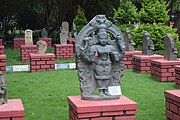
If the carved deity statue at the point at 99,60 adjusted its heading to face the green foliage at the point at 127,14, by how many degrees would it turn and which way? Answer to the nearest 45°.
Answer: approximately 180°

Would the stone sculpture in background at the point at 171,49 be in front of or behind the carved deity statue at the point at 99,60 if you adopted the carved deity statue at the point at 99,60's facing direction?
behind

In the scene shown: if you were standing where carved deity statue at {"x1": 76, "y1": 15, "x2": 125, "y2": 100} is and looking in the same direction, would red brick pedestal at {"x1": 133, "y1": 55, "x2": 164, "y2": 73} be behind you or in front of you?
behind

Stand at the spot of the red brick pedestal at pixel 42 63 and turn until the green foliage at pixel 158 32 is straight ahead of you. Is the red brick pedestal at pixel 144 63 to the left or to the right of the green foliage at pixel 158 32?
right

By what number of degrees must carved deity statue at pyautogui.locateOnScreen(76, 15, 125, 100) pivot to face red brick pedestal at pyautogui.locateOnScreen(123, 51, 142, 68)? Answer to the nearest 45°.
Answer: approximately 180°

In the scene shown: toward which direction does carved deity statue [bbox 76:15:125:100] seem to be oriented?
toward the camera

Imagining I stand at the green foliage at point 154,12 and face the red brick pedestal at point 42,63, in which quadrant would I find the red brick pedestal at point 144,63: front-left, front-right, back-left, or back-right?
front-left

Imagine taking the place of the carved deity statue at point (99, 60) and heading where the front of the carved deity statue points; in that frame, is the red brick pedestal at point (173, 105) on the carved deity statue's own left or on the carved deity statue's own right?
on the carved deity statue's own left

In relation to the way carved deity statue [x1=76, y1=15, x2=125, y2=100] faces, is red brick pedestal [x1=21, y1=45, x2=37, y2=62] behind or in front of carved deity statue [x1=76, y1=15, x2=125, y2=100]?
behind

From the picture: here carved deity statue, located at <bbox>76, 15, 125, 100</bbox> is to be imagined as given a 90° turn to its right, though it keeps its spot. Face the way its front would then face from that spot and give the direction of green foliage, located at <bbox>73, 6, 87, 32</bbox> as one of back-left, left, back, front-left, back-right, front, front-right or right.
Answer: right

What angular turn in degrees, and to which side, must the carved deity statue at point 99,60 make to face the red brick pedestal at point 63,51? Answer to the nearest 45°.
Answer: approximately 180°

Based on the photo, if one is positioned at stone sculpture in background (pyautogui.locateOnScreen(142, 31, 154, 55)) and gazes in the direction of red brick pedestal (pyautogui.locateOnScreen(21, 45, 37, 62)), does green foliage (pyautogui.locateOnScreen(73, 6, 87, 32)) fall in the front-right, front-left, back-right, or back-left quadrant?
front-right

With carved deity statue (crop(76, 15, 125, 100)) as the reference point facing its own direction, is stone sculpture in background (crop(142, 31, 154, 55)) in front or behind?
behind

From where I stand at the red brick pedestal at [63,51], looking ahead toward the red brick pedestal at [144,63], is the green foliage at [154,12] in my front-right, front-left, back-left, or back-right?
front-left

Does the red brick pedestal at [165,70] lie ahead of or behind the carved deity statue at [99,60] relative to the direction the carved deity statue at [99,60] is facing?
behind
